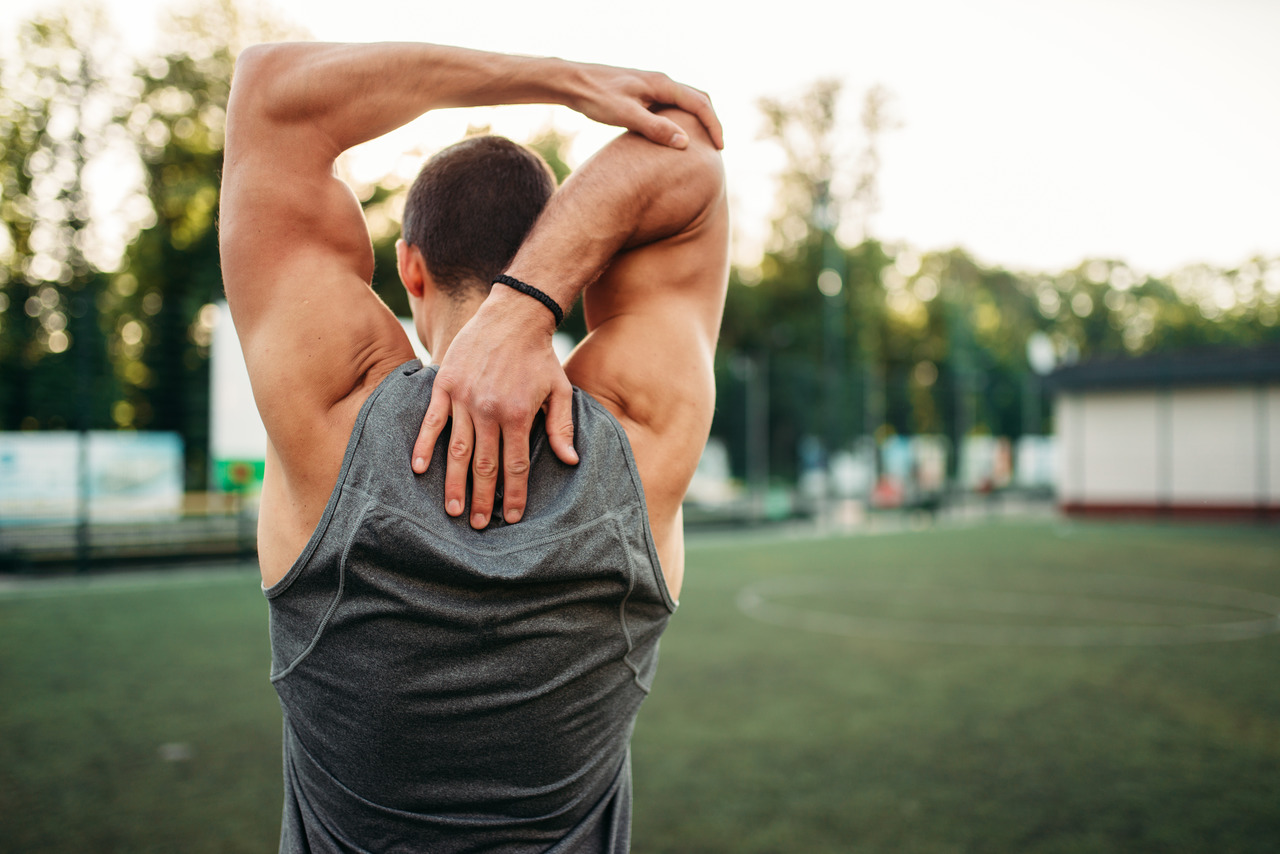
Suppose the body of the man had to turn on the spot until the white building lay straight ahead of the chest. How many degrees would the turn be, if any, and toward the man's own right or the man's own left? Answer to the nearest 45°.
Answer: approximately 45° to the man's own right

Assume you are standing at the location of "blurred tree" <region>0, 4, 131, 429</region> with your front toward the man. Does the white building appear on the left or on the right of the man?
left

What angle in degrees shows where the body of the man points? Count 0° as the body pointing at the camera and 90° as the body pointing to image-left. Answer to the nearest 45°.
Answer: approximately 180°

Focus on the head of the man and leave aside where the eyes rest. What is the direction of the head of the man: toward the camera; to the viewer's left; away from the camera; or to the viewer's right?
away from the camera

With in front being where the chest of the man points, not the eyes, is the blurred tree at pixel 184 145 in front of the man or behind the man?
in front

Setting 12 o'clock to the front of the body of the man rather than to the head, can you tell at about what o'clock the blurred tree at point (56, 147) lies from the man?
The blurred tree is roughly at 11 o'clock from the man.
